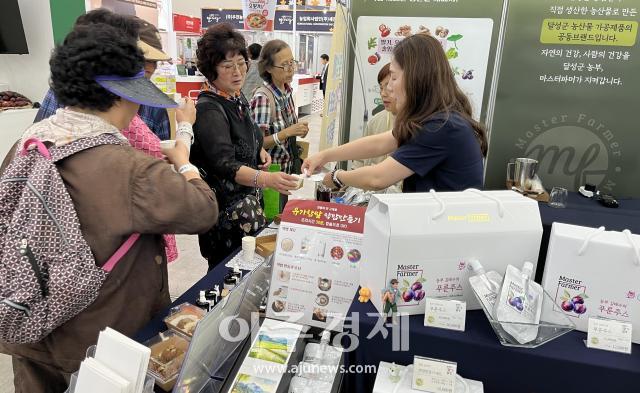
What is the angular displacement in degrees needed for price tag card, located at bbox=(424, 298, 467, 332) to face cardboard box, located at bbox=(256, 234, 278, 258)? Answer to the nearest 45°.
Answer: approximately 135° to its right

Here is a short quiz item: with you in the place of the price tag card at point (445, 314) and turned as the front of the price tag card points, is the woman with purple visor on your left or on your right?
on your right

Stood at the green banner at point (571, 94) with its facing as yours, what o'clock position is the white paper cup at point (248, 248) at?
The white paper cup is roughly at 1 o'clock from the green banner.

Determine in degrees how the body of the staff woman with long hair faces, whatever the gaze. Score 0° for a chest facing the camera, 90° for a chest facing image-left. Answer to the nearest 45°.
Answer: approximately 90°

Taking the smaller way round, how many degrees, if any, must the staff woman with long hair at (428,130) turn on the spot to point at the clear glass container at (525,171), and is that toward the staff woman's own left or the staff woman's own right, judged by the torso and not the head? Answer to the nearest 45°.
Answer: approximately 135° to the staff woman's own right

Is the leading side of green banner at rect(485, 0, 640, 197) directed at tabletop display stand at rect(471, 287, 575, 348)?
yes

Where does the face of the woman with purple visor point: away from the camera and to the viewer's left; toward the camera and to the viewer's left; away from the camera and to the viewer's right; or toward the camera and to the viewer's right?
away from the camera and to the viewer's right

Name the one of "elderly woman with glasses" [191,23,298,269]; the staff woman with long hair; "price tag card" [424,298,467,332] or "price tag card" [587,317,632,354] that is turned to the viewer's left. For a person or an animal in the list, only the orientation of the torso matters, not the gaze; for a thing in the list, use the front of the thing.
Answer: the staff woman with long hair

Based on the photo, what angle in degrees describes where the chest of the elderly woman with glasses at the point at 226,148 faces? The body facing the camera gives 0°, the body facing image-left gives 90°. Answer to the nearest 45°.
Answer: approximately 315°
